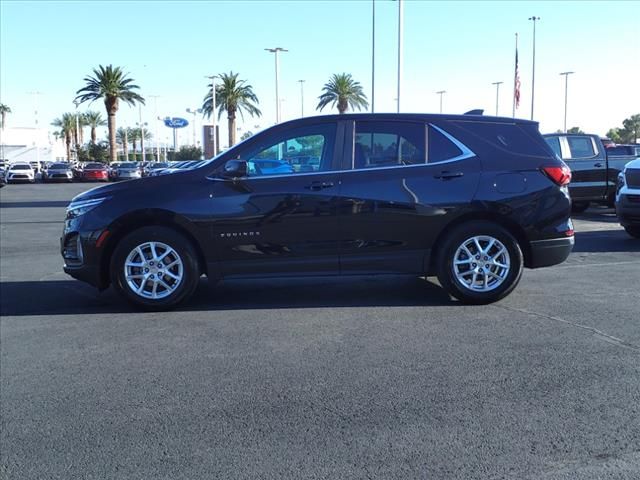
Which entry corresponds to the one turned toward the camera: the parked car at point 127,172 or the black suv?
the parked car

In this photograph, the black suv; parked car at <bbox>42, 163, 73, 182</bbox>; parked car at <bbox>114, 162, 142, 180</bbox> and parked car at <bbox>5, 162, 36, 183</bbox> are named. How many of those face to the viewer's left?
1

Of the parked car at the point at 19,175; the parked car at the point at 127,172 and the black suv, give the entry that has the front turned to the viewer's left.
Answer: the black suv

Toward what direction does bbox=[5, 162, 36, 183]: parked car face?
toward the camera

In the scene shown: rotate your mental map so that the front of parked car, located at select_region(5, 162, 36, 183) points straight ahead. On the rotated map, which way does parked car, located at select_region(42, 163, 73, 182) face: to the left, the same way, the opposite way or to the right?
the same way

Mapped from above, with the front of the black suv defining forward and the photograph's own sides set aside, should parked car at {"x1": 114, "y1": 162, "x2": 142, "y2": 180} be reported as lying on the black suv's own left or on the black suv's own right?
on the black suv's own right

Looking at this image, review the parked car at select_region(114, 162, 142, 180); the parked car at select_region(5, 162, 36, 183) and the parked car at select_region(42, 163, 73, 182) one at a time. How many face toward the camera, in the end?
3

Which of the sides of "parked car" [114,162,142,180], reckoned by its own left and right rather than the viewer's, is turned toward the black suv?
front

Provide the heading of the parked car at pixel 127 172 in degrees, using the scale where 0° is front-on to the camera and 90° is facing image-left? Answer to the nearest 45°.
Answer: approximately 0°

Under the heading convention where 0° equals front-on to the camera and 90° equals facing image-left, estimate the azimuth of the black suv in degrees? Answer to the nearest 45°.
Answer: approximately 90°

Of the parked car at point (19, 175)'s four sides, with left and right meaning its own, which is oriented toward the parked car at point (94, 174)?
left

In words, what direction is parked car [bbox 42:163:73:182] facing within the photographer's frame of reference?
facing the viewer

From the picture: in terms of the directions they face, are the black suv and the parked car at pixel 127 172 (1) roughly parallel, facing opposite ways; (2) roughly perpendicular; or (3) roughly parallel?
roughly perpendicular

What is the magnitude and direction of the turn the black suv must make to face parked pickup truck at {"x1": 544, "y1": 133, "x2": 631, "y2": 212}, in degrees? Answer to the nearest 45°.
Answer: approximately 135° to its right

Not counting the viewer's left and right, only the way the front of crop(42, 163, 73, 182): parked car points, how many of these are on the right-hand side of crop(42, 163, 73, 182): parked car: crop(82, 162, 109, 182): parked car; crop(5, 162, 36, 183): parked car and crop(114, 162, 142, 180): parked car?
1

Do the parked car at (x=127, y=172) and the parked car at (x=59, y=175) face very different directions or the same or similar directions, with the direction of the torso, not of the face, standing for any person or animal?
same or similar directions

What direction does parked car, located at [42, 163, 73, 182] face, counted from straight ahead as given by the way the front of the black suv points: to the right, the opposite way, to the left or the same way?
to the left
